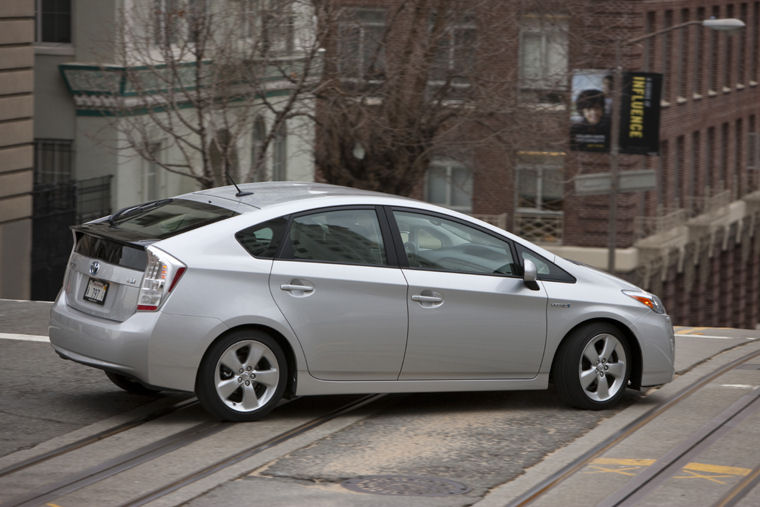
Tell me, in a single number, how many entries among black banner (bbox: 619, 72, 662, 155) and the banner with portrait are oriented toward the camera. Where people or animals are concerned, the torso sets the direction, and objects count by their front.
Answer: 2

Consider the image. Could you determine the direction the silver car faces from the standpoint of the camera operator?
facing away from the viewer and to the right of the viewer

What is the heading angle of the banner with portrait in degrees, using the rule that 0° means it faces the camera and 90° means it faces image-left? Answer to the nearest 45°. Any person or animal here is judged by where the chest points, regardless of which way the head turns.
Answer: approximately 0°

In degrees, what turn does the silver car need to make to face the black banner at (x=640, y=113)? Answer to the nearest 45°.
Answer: approximately 45° to its left

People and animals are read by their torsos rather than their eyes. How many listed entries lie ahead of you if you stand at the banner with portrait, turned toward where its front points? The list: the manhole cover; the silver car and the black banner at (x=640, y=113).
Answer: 2

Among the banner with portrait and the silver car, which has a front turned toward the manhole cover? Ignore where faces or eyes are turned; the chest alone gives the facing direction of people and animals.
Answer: the banner with portrait

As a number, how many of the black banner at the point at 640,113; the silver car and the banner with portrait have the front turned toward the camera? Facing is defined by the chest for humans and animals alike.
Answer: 2

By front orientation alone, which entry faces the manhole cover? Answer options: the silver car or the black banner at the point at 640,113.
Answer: the black banner
